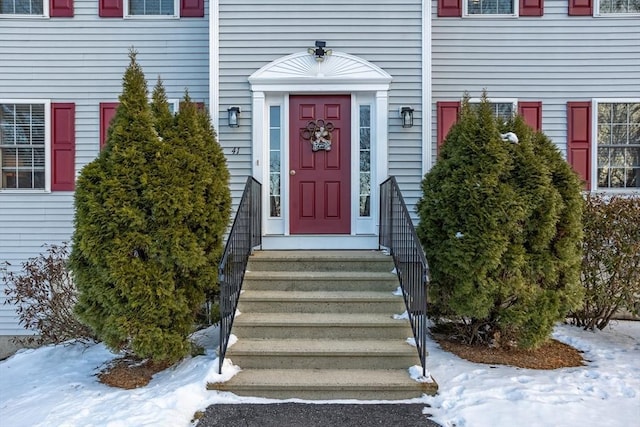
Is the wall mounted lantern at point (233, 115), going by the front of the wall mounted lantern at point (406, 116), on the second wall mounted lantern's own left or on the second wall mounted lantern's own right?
on the second wall mounted lantern's own right

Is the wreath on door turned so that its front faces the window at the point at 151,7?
no

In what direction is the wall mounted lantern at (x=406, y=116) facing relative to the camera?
toward the camera

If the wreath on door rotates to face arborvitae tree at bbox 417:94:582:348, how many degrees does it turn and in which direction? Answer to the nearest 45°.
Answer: approximately 45° to its left

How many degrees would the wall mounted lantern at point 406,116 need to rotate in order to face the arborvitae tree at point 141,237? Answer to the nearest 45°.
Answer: approximately 45° to its right

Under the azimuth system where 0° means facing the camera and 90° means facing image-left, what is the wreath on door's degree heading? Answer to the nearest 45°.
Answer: approximately 0°

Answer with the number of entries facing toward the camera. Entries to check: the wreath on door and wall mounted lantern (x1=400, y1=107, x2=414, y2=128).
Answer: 2

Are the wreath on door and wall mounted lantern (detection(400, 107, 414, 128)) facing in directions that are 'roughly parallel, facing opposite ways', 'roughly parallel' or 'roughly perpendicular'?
roughly parallel
